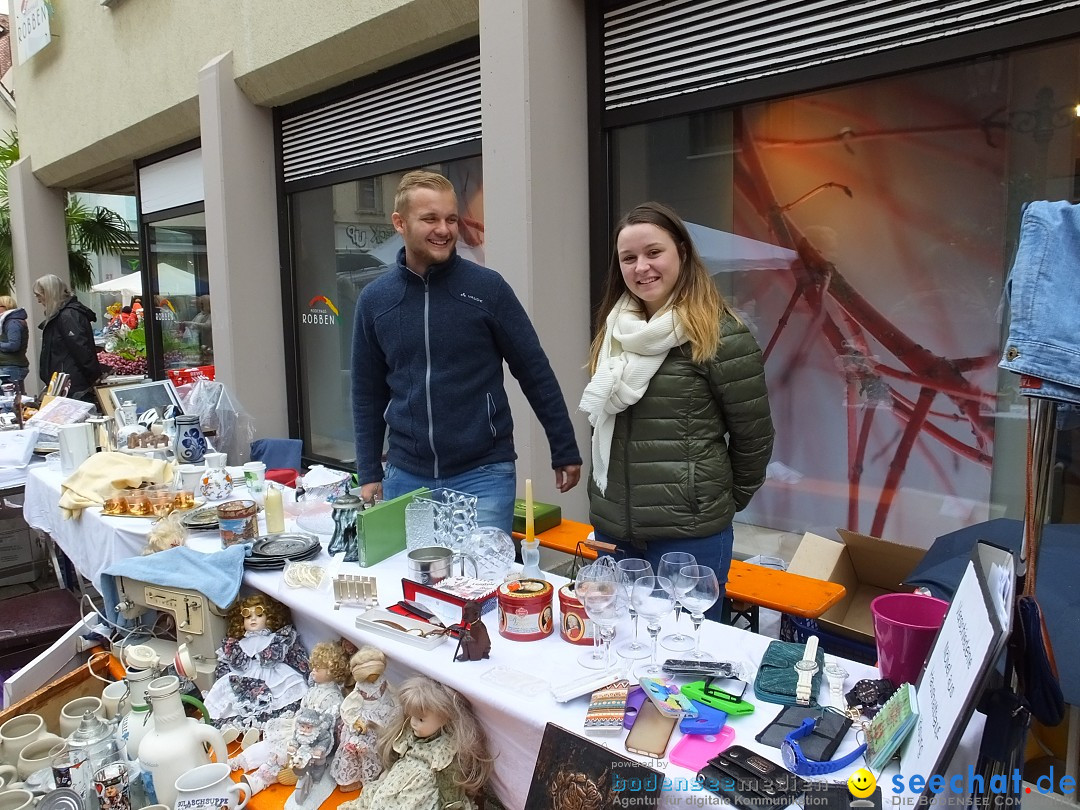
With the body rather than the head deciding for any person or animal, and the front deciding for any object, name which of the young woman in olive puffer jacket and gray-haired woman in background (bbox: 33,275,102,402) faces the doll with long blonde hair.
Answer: the young woman in olive puffer jacket

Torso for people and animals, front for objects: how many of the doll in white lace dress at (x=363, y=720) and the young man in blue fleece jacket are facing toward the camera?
2

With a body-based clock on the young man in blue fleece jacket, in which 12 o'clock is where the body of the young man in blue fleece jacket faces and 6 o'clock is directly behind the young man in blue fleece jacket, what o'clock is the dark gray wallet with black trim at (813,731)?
The dark gray wallet with black trim is roughly at 11 o'clock from the young man in blue fleece jacket.

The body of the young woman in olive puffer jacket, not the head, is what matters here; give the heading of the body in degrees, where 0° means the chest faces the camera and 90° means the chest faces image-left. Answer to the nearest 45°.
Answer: approximately 45°

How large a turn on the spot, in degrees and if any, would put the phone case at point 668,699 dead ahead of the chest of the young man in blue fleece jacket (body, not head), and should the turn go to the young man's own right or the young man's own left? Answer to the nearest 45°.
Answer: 0° — they already face it

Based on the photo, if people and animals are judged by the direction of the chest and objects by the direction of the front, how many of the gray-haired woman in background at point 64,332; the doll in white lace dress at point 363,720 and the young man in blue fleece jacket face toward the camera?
2

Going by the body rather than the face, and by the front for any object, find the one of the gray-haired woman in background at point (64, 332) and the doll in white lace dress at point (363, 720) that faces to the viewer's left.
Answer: the gray-haired woman in background

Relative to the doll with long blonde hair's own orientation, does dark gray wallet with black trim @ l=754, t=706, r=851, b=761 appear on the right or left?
on its left

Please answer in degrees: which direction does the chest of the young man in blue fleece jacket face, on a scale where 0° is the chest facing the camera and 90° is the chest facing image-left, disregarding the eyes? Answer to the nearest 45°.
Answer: approximately 0°

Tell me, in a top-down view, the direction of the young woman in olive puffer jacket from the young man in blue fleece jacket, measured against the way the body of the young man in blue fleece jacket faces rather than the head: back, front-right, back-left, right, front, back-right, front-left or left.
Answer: front-left

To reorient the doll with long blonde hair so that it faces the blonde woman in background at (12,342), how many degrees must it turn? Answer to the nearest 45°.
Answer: approximately 90° to its right

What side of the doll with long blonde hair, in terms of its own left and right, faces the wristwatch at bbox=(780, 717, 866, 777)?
left

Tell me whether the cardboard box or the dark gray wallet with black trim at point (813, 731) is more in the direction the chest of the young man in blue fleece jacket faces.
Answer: the dark gray wallet with black trim
